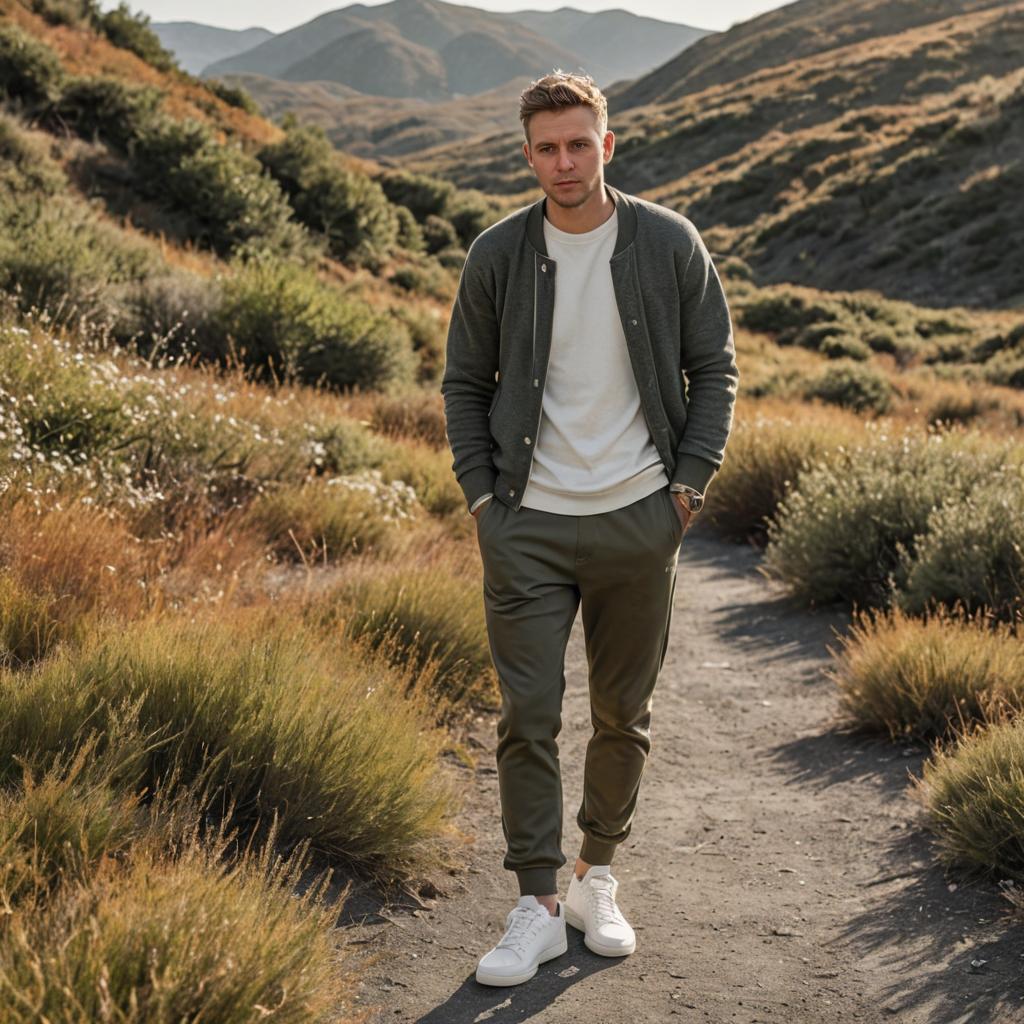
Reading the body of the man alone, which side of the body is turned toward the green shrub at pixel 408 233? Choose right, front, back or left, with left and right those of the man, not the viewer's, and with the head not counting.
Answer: back

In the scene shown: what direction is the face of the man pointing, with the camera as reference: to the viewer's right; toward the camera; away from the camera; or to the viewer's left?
toward the camera

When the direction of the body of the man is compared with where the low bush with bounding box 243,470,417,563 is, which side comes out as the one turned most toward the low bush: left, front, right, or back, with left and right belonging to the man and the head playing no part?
back

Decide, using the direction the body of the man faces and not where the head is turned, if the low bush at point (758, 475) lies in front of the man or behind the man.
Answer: behind

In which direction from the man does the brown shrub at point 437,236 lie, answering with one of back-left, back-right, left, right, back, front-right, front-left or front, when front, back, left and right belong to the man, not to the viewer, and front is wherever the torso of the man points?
back

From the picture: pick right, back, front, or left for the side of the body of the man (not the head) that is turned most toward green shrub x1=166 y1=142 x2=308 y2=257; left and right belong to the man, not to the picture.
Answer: back

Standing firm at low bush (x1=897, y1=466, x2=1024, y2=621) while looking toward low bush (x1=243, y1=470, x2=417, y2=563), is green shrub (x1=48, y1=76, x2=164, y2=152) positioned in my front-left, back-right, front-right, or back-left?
front-right

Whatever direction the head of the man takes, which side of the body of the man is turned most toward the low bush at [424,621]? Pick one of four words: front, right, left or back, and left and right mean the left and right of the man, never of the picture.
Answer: back

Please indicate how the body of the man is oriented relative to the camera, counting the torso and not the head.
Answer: toward the camera

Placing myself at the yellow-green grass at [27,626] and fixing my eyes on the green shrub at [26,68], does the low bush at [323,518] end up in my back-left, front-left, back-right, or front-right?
front-right

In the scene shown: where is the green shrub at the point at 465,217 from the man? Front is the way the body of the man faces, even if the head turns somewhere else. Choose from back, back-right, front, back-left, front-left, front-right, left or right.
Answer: back
